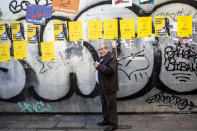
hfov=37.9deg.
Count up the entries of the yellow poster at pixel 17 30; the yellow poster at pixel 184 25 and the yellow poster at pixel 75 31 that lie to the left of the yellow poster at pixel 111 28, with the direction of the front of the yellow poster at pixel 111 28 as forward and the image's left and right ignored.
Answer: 1

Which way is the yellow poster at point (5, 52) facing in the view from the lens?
facing the viewer

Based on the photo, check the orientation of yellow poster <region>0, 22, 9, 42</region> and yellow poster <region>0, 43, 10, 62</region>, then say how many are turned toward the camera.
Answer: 2

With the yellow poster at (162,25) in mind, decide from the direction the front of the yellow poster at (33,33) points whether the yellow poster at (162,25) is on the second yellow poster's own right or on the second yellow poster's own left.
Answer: on the second yellow poster's own left

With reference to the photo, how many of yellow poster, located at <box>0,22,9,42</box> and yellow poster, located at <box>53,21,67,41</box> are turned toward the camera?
2

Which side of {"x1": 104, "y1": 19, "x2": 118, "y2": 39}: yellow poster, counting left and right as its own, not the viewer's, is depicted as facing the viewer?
front

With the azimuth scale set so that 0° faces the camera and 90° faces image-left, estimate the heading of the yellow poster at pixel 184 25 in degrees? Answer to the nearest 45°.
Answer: approximately 0°

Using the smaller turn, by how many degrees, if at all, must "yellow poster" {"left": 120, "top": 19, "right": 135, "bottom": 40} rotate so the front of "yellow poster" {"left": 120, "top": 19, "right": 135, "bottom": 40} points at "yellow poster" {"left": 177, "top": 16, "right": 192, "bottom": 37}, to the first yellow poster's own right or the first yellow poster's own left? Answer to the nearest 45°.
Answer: approximately 90° to the first yellow poster's own left

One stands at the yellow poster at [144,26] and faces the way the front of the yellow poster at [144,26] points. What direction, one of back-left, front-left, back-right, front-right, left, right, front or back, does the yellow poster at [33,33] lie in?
right

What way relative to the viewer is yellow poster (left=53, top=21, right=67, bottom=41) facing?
toward the camera

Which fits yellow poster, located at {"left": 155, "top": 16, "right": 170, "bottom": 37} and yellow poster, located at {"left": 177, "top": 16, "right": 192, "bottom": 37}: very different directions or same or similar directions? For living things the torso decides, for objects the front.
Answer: same or similar directions

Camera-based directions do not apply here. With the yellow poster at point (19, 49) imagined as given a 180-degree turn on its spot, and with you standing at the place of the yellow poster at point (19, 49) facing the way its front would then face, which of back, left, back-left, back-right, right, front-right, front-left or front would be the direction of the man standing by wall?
back-right

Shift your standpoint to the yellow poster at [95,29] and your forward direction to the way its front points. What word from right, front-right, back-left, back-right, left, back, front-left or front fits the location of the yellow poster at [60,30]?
right

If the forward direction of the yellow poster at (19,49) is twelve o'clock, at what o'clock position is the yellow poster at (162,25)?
the yellow poster at (162,25) is roughly at 10 o'clock from the yellow poster at (19,49).

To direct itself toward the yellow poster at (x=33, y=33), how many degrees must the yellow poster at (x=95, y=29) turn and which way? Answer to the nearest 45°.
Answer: approximately 90° to its right

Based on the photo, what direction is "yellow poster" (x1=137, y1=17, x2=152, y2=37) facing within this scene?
toward the camera

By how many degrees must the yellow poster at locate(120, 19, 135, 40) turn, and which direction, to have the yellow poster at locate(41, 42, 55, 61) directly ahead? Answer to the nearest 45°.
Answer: approximately 90° to its right
